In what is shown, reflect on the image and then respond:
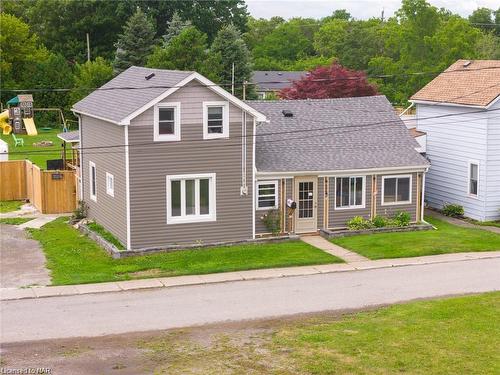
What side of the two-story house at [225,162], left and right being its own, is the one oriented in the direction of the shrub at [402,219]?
left

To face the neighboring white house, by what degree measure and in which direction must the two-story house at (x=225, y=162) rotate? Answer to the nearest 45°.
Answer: approximately 135° to its left

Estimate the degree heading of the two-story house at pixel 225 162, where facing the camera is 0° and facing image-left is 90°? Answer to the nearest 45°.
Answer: approximately 0°

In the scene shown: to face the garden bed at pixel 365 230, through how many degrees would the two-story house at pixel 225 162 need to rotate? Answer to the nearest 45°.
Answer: approximately 90° to its left

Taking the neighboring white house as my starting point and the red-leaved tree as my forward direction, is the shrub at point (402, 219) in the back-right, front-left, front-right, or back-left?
back-left

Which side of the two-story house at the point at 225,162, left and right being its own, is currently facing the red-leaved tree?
back

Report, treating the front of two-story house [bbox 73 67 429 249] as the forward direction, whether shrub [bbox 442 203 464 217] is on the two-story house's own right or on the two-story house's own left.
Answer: on the two-story house's own left

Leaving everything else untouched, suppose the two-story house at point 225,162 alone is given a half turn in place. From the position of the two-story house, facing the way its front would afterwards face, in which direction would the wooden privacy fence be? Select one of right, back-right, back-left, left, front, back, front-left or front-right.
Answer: front-left
